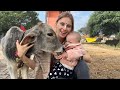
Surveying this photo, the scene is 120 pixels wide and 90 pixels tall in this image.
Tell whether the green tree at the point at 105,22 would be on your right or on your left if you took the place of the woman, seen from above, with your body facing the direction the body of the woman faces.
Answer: on your left

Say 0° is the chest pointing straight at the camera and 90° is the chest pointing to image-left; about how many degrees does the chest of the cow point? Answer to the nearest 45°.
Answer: approximately 315°
